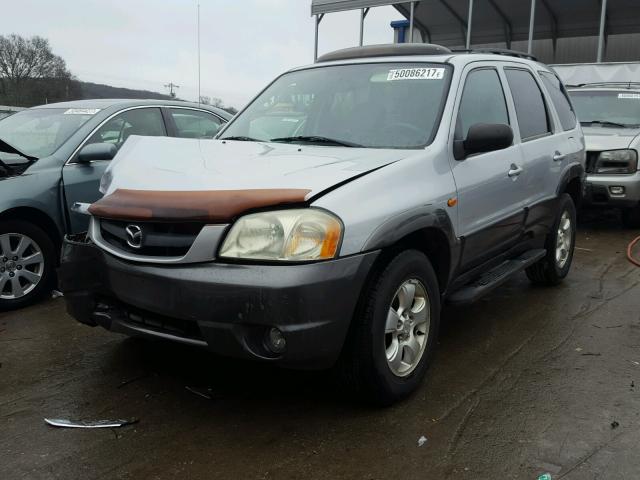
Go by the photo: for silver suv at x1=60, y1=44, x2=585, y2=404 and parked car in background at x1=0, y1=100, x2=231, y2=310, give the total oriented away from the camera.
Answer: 0

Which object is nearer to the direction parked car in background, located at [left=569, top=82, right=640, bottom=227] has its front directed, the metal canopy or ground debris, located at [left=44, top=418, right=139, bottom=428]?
the ground debris

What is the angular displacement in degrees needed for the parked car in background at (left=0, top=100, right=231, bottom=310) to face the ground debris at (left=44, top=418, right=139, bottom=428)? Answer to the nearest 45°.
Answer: approximately 45° to its left

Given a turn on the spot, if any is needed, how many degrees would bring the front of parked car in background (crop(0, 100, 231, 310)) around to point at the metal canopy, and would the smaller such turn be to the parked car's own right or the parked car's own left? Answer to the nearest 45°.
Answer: approximately 180°

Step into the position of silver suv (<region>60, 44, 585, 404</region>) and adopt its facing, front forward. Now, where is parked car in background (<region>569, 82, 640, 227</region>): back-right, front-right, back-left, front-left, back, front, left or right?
back

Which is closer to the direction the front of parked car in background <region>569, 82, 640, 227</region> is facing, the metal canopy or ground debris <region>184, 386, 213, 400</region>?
the ground debris

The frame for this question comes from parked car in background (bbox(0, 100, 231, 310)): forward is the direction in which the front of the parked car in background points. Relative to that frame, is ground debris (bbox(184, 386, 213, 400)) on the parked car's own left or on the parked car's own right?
on the parked car's own left

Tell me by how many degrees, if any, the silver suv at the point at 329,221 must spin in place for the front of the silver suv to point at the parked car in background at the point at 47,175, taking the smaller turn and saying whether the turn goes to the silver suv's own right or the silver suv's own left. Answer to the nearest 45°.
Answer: approximately 90° to the silver suv's own right

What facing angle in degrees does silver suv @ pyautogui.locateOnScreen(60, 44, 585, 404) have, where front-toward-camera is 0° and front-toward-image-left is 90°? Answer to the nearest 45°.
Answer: approximately 45°

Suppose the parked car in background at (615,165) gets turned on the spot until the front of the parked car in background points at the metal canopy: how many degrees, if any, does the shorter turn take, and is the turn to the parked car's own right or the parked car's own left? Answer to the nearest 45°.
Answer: approximately 135° to the parked car's own right
